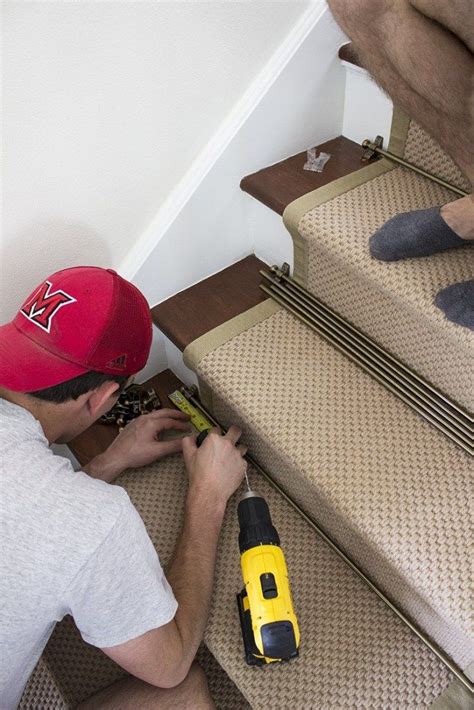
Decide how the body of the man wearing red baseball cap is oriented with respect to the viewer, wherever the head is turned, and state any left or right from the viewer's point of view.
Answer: facing away from the viewer and to the right of the viewer

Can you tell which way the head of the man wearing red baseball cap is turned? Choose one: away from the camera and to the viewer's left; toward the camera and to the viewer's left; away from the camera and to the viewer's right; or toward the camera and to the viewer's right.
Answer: away from the camera and to the viewer's right

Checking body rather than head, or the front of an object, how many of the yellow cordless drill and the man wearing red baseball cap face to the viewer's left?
0

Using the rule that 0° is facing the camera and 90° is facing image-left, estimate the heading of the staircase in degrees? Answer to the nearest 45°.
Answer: approximately 45°
